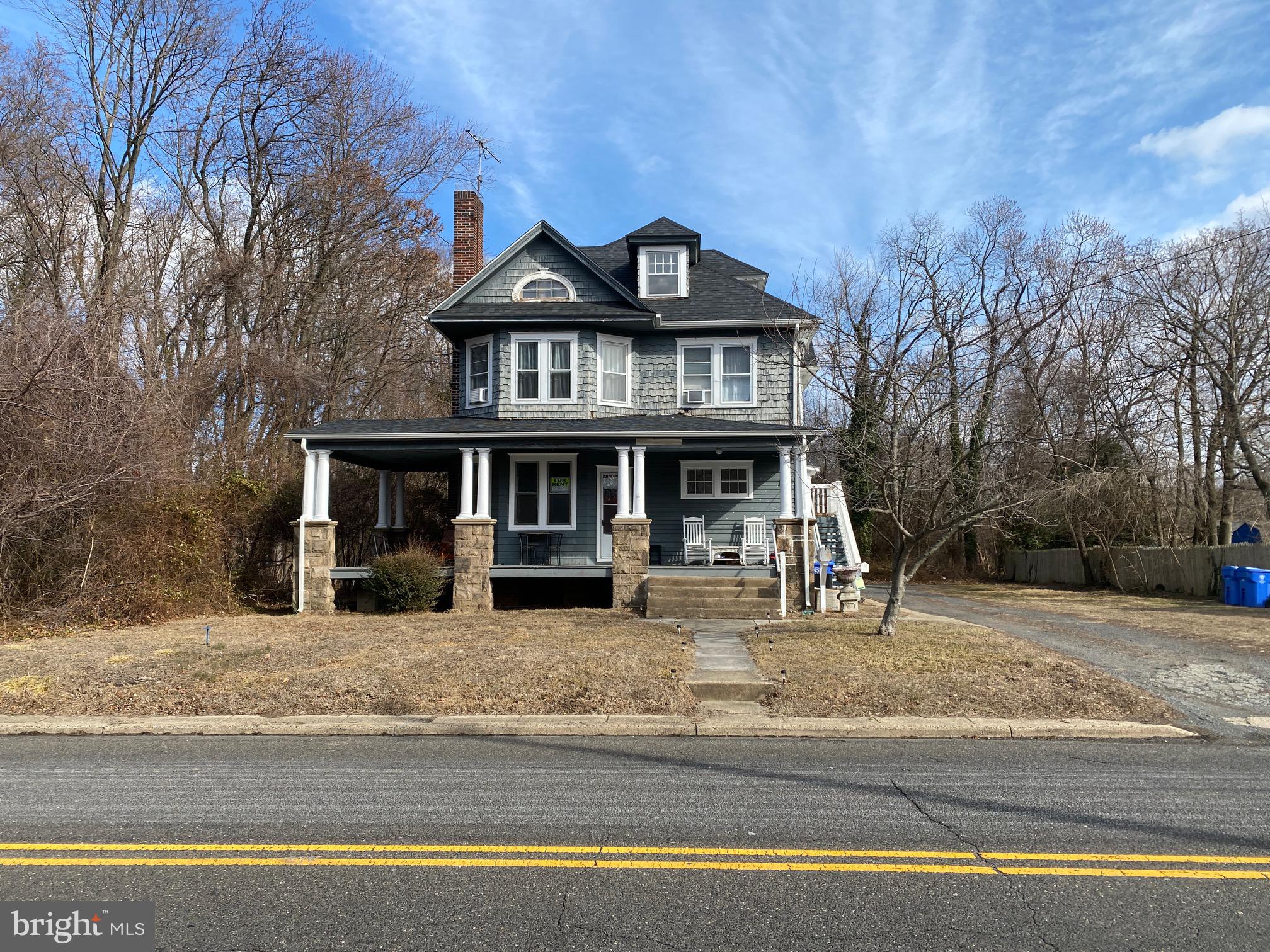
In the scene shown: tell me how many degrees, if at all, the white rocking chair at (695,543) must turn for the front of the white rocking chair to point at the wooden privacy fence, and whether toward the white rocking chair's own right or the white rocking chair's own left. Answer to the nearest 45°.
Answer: approximately 90° to the white rocking chair's own left

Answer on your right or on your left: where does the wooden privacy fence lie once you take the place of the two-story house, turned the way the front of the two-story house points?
on your left

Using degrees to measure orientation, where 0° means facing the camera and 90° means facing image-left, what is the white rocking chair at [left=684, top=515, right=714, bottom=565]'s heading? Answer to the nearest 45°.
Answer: approximately 315°

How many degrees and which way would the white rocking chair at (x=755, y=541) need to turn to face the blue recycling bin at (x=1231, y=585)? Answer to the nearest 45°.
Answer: approximately 90° to its left

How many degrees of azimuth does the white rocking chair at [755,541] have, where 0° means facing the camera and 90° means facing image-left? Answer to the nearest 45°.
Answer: approximately 0°

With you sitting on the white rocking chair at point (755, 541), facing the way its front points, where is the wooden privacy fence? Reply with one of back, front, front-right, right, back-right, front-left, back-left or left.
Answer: back-left

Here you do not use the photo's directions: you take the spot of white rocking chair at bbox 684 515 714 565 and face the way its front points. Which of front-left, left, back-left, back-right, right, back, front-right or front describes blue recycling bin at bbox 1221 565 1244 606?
front-left

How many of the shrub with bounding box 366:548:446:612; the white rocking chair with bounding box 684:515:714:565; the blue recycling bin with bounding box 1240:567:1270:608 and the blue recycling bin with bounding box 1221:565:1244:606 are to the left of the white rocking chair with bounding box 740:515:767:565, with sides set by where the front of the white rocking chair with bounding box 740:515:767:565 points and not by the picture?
2

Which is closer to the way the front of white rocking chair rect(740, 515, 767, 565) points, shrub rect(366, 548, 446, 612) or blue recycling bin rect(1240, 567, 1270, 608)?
the shrub
